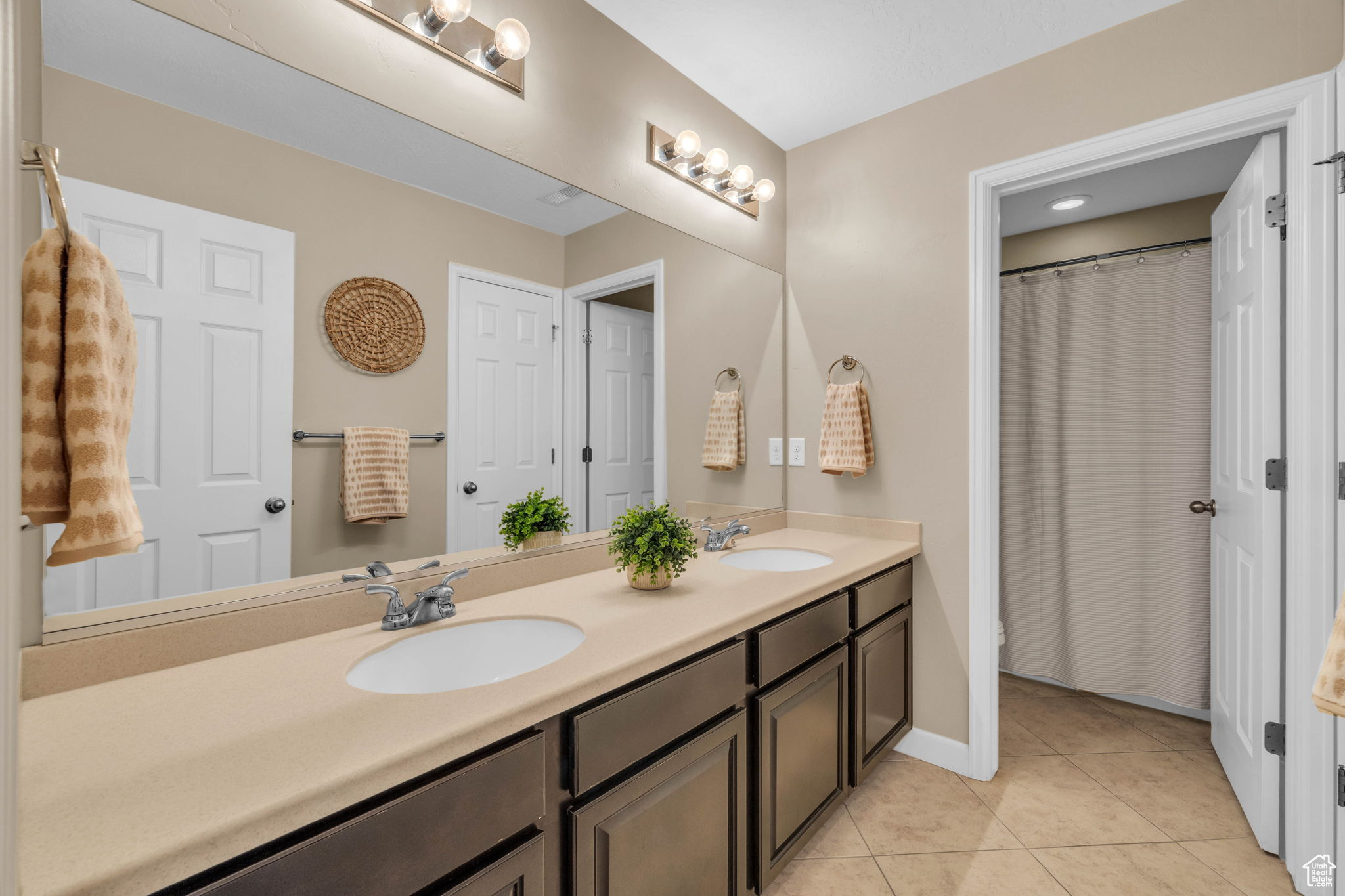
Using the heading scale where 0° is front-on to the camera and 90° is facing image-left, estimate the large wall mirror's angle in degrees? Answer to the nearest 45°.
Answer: approximately 315°

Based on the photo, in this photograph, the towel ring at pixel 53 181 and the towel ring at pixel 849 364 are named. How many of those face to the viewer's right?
1

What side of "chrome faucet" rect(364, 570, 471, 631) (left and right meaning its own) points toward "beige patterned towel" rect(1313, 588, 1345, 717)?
front

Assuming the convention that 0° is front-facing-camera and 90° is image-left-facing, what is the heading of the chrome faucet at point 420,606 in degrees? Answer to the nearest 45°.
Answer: approximately 315°

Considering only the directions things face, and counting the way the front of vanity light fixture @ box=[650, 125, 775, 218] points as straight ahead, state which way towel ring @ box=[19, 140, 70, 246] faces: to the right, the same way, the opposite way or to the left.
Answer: to the left

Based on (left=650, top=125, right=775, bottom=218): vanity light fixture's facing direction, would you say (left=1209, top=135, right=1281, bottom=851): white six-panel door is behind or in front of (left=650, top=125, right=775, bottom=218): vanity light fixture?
in front

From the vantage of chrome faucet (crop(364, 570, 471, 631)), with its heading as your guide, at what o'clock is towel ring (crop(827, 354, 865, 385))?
The towel ring is roughly at 10 o'clock from the chrome faucet.

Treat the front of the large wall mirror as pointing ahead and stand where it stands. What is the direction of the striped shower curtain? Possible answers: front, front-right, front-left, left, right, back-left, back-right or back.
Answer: front-left

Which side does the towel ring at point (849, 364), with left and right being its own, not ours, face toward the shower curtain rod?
back

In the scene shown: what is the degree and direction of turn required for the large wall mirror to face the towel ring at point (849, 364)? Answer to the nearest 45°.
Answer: approximately 45° to its left

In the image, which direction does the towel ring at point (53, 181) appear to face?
to the viewer's right

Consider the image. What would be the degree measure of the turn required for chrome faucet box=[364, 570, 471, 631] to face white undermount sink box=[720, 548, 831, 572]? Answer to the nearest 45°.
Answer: approximately 45° to its left

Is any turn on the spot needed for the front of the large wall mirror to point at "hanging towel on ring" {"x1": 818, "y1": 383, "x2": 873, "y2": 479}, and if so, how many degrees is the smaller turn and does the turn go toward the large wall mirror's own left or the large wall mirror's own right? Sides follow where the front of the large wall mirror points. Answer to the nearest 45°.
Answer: approximately 45° to the large wall mirror's own left
